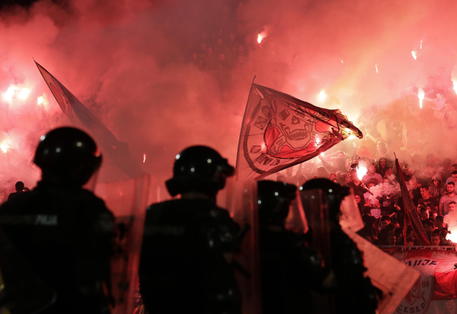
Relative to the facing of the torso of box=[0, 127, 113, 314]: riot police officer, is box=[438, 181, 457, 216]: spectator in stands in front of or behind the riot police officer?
in front

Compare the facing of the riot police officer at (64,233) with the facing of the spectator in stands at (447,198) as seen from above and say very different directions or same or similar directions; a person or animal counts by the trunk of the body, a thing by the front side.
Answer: very different directions

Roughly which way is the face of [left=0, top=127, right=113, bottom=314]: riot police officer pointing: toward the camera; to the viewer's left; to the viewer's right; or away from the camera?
away from the camera

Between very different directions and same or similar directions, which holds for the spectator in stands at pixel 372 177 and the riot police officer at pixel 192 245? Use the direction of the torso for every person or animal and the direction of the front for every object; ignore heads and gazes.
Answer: very different directions

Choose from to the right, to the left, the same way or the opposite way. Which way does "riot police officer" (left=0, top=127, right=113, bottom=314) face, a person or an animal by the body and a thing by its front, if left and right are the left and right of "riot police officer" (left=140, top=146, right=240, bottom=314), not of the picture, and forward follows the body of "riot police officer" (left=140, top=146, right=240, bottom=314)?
the same way

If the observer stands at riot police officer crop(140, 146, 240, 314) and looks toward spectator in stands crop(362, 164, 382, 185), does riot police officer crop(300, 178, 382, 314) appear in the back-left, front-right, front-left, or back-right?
front-right

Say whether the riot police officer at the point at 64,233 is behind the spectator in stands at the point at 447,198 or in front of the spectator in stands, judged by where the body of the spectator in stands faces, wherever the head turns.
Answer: in front

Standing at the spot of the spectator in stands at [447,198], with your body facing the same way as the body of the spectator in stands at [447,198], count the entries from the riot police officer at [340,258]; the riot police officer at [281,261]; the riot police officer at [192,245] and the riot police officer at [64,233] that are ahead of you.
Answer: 4

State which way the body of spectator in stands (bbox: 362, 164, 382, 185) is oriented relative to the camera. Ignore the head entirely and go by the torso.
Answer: toward the camera

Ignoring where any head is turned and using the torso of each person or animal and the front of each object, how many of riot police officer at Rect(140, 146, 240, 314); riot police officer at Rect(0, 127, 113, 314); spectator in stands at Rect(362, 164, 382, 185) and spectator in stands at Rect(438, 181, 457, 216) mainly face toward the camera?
2

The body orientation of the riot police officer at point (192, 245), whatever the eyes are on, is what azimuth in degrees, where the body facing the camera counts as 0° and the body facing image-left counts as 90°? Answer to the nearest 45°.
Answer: approximately 225°

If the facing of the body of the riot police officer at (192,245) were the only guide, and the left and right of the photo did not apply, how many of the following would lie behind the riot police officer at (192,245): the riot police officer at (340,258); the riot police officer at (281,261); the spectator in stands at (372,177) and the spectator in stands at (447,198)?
0

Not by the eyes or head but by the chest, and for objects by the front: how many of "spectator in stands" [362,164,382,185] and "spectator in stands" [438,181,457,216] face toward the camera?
2

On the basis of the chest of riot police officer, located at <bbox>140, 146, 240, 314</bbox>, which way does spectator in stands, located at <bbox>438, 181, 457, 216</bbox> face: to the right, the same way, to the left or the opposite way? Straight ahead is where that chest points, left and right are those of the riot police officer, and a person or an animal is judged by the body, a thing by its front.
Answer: the opposite way

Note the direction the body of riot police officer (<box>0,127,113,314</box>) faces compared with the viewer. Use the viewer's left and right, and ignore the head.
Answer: facing away from the viewer and to the right of the viewer
